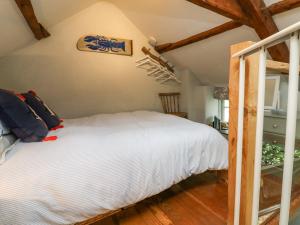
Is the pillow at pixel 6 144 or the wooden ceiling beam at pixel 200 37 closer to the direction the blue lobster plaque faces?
the pillow

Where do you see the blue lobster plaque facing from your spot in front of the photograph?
facing the viewer

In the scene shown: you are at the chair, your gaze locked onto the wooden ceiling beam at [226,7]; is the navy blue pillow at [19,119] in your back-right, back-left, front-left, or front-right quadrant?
front-right

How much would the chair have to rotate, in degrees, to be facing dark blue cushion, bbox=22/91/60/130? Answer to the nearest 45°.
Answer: approximately 90° to its right

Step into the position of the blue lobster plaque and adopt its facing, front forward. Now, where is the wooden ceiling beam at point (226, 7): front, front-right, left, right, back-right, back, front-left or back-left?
front-left

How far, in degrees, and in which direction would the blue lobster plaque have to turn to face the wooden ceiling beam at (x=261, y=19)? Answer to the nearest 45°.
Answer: approximately 45° to its left

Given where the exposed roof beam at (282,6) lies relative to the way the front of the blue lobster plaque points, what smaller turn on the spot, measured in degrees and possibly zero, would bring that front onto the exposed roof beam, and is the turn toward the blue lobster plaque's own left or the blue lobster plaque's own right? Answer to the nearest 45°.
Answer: approximately 45° to the blue lobster plaque's own left

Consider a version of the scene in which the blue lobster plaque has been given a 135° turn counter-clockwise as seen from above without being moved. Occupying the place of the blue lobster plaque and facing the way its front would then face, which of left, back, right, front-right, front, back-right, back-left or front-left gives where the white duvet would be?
back-right

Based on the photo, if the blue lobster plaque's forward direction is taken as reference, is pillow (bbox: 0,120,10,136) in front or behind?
in front

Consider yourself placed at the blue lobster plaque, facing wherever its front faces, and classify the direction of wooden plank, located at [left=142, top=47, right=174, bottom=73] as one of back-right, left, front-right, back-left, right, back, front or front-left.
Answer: left
